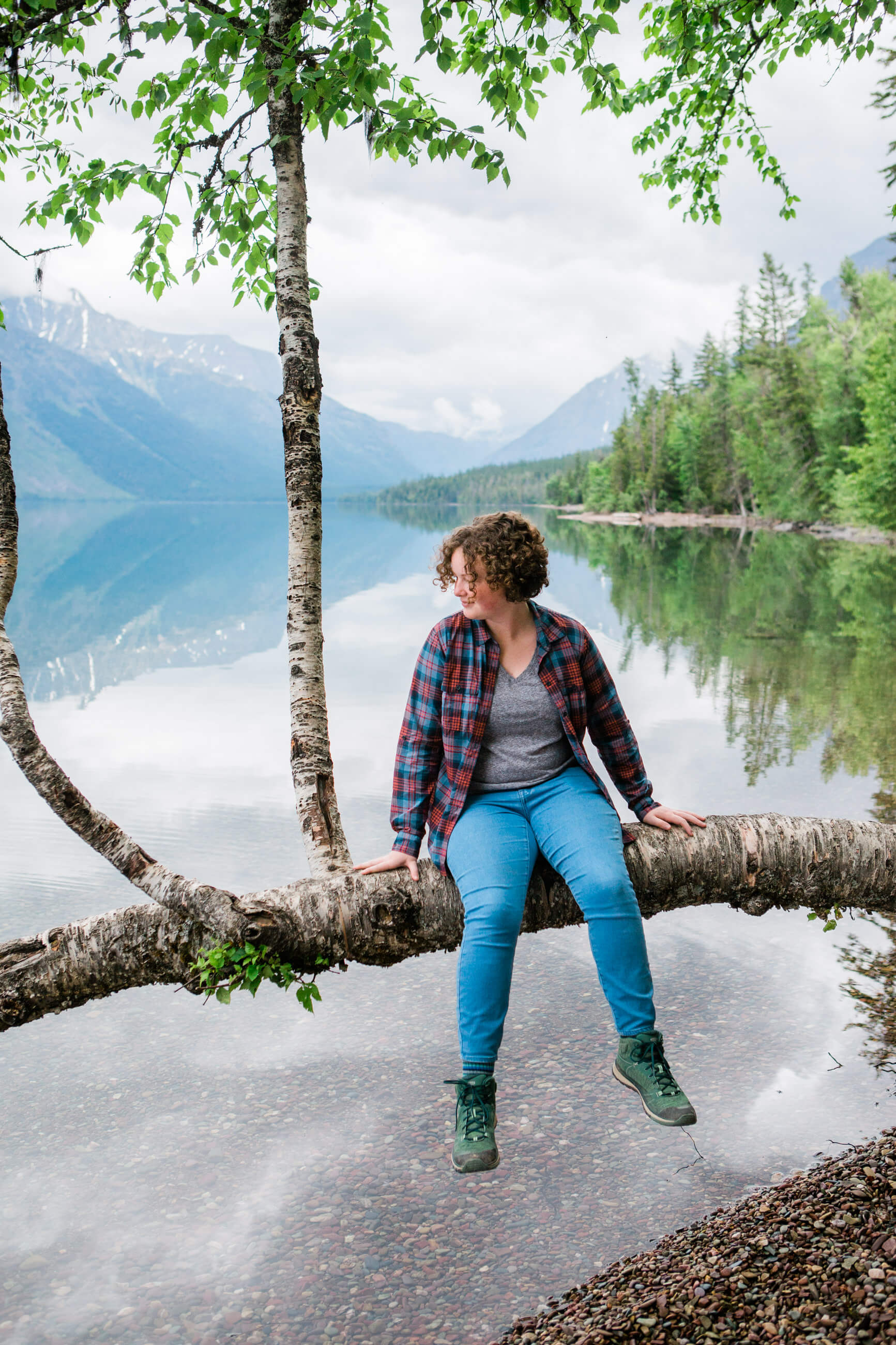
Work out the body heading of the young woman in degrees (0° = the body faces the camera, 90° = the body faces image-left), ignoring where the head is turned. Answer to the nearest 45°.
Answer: approximately 0°
